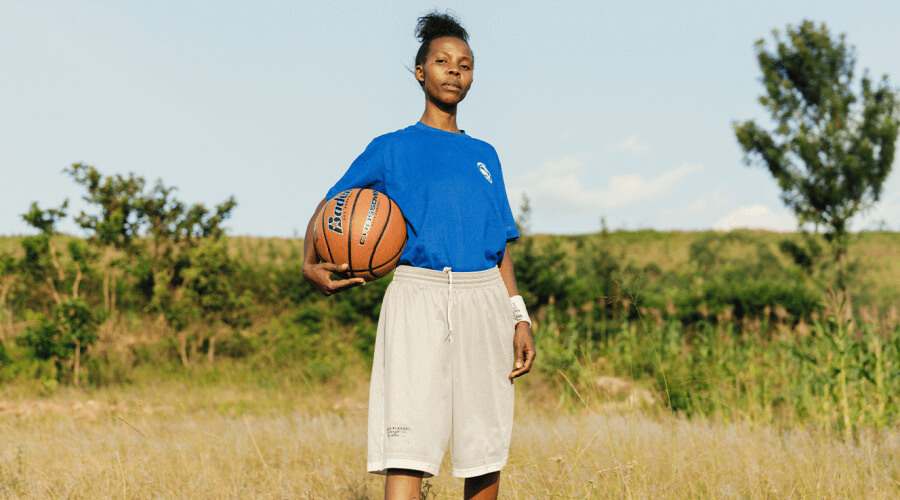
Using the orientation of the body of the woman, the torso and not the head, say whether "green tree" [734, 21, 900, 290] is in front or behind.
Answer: behind

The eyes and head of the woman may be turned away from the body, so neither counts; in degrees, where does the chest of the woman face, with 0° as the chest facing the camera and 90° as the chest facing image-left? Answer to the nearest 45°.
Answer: approximately 0°

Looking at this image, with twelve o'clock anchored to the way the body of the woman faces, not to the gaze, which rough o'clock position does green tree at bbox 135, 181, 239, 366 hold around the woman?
The green tree is roughly at 5 o'clock from the woman.

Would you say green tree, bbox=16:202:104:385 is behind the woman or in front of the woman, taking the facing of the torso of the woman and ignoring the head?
behind

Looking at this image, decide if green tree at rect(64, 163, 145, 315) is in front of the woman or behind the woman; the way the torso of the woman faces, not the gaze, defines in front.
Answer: behind
